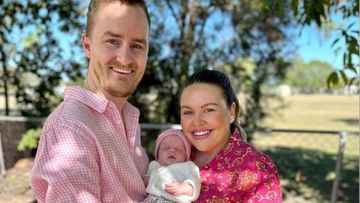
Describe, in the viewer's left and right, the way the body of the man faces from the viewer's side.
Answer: facing the viewer and to the right of the viewer

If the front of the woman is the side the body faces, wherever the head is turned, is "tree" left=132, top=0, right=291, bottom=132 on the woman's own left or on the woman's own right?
on the woman's own right

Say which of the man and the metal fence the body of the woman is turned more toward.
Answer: the man

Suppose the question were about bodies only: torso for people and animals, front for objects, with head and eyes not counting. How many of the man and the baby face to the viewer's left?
0

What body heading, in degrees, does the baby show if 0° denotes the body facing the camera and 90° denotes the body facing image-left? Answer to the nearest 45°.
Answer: approximately 0°

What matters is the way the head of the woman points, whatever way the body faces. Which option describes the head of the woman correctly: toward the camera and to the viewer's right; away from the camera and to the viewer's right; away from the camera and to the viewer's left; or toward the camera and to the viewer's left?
toward the camera and to the viewer's left

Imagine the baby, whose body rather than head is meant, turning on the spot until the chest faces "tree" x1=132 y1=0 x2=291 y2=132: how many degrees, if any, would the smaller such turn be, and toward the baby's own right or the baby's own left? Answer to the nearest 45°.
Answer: approximately 180°
